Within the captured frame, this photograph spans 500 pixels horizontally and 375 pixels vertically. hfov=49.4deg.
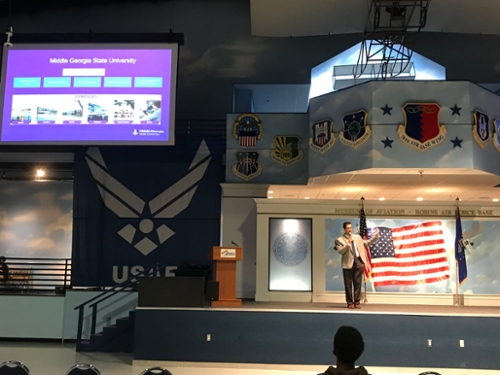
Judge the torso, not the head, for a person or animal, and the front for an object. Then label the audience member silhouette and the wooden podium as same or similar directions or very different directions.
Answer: very different directions

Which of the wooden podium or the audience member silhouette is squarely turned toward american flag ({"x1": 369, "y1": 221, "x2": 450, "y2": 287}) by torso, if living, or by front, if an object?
the audience member silhouette

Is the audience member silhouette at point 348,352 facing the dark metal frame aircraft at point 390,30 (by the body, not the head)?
yes

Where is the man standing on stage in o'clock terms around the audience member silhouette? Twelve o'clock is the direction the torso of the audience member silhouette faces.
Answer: The man standing on stage is roughly at 12 o'clock from the audience member silhouette.

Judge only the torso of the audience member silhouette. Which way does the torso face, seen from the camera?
away from the camera

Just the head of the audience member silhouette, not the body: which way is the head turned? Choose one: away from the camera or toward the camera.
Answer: away from the camera
